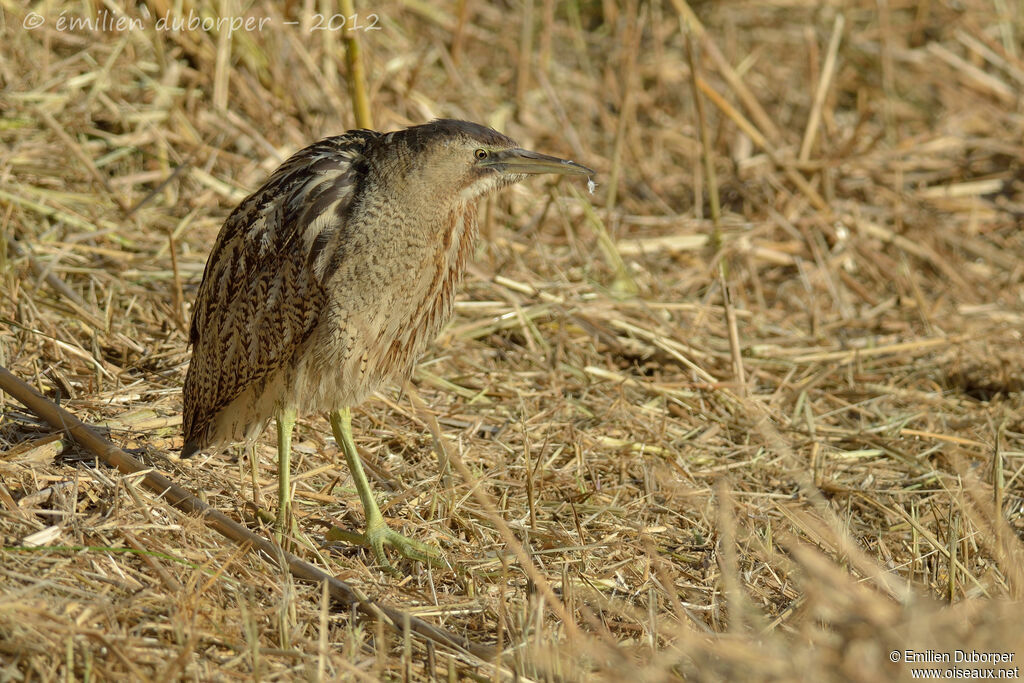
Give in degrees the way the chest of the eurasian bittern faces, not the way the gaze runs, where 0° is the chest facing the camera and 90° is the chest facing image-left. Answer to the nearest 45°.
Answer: approximately 270°
